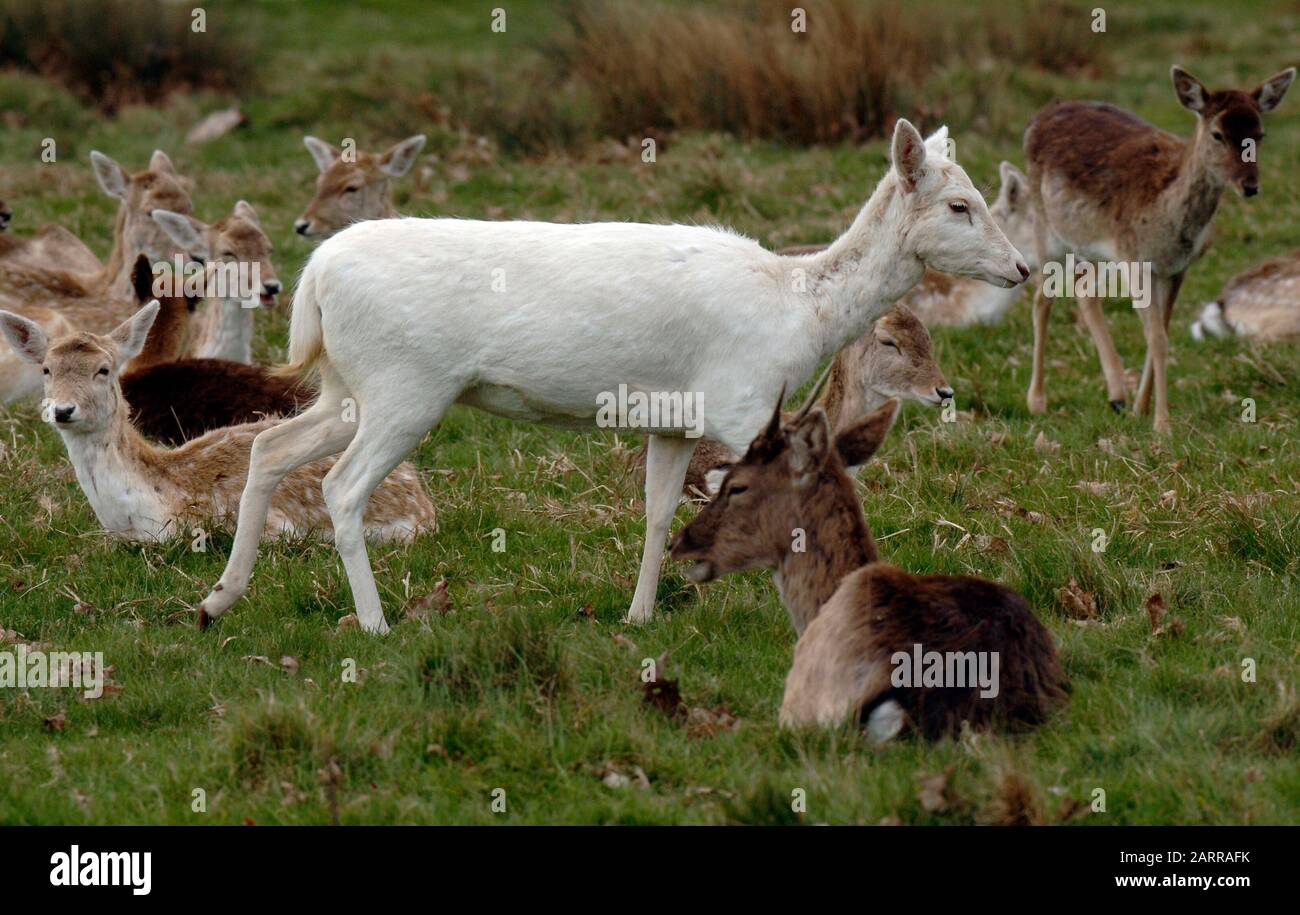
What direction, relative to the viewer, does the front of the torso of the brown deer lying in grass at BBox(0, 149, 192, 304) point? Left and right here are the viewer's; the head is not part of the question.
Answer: facing to the right of the viewer

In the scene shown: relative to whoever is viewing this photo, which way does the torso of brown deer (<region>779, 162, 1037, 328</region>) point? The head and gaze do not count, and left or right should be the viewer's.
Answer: facing to the right of the viewer

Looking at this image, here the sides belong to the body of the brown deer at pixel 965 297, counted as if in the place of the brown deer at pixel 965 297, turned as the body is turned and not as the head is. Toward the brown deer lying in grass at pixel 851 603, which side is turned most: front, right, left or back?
right

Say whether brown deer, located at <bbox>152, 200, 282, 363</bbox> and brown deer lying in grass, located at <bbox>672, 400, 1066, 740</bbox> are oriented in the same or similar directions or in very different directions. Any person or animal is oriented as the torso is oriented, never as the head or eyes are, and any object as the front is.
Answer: very different directions

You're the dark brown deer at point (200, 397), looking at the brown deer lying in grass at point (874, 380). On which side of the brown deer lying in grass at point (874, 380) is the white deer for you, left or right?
right

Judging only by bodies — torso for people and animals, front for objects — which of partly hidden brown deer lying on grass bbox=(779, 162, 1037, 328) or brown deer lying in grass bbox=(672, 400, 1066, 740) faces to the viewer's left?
brown deer lying in grass bbox=(672, 400, 1066, 740)

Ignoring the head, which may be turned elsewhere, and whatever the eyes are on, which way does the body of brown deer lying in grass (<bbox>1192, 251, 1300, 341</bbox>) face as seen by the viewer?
to the viewer's right

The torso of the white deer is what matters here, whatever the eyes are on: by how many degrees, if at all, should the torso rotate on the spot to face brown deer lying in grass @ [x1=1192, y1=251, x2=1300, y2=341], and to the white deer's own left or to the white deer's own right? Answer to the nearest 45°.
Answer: approximately 45° to the white deer's own left

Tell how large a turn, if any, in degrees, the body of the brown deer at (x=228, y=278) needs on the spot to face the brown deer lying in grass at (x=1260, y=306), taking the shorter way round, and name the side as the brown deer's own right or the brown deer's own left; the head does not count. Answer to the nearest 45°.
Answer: approximately 45° to the brown deer's own left

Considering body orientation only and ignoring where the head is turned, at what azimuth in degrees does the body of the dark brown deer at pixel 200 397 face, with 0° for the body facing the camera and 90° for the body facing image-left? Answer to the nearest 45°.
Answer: approximately 90°

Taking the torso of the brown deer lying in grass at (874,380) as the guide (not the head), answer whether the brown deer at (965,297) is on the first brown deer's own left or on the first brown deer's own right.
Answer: on the first brown deer's own left

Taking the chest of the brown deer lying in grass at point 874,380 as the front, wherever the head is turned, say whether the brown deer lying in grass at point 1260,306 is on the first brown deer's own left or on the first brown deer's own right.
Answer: on the first brown deer's own left

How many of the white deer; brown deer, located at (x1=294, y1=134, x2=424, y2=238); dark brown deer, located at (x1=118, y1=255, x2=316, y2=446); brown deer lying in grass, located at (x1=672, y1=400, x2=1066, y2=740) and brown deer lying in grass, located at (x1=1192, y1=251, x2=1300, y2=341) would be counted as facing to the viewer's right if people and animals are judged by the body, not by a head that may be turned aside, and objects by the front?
2

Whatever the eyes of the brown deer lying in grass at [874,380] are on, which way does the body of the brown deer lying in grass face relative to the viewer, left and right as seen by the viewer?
facing to the right of the viewer
